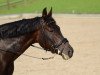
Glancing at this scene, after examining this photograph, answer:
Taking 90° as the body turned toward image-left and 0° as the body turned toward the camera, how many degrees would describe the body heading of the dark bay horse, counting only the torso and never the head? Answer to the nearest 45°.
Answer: approximately 270°
